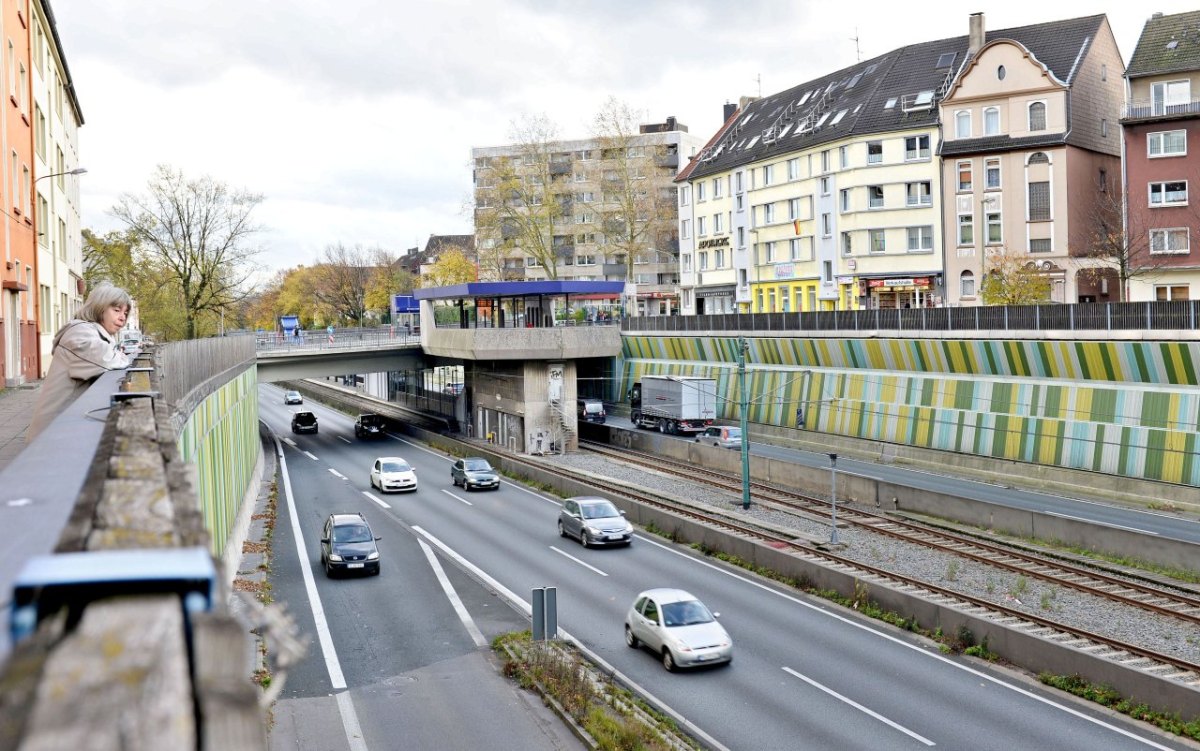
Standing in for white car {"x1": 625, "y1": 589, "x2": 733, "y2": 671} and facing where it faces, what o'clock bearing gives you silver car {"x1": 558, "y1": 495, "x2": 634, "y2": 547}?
The silver car is roughly at 7 o'clock from the white car.

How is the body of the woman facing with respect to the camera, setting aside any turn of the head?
to the viewer's right

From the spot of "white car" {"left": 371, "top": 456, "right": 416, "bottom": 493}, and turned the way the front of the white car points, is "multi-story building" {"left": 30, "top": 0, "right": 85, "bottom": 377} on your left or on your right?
on your right

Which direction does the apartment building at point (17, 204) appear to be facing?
to the viewer's right

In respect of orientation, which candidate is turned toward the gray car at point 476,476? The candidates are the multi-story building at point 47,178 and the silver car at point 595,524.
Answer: the multi-story building

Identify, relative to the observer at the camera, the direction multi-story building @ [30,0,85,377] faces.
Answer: facing to the right of the viewer

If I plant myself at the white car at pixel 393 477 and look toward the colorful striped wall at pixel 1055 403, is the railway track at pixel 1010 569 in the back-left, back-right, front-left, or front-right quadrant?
front-right

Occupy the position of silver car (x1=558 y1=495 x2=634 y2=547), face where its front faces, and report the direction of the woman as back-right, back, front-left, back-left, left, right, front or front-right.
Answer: front-right

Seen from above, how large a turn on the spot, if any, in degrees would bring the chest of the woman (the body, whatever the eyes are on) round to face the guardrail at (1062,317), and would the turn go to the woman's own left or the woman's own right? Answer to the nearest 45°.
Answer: approximately 45° to the woman's own left
